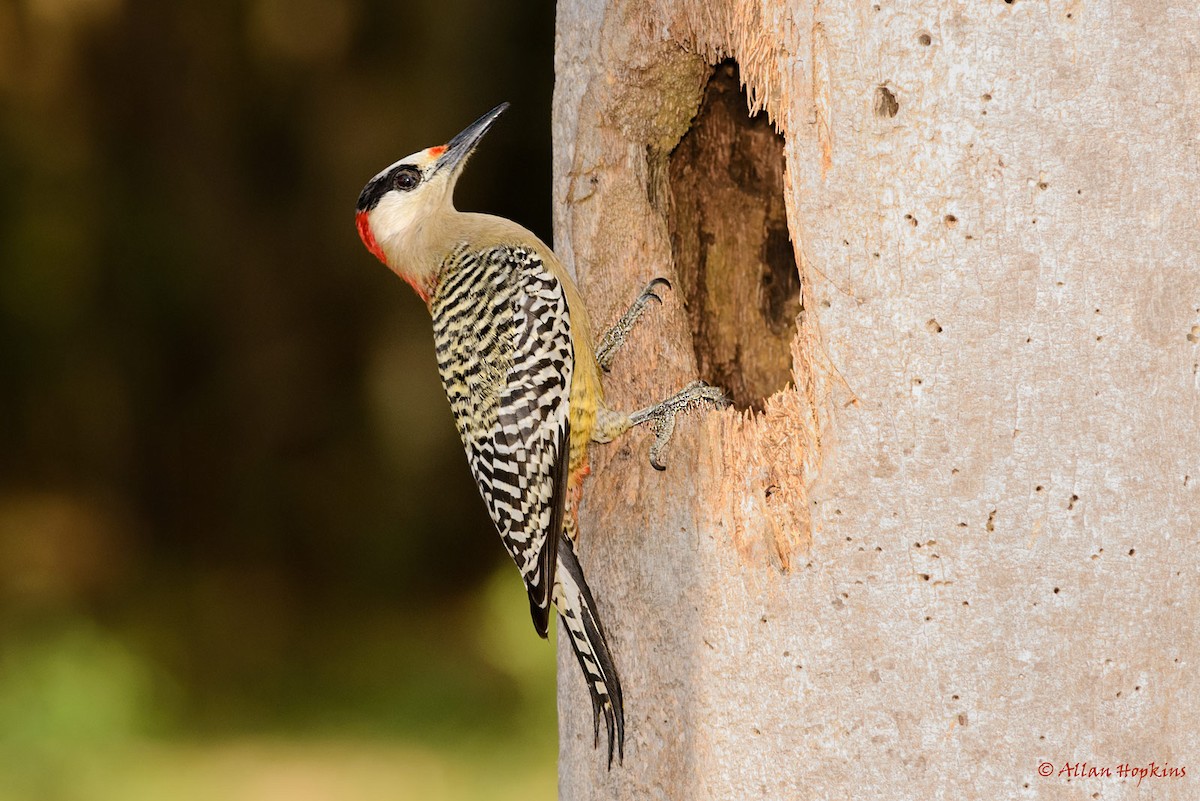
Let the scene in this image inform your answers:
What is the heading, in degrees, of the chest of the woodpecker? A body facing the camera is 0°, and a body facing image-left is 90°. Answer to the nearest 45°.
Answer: approximately 270°

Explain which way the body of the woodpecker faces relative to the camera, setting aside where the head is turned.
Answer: to the viewer's right
